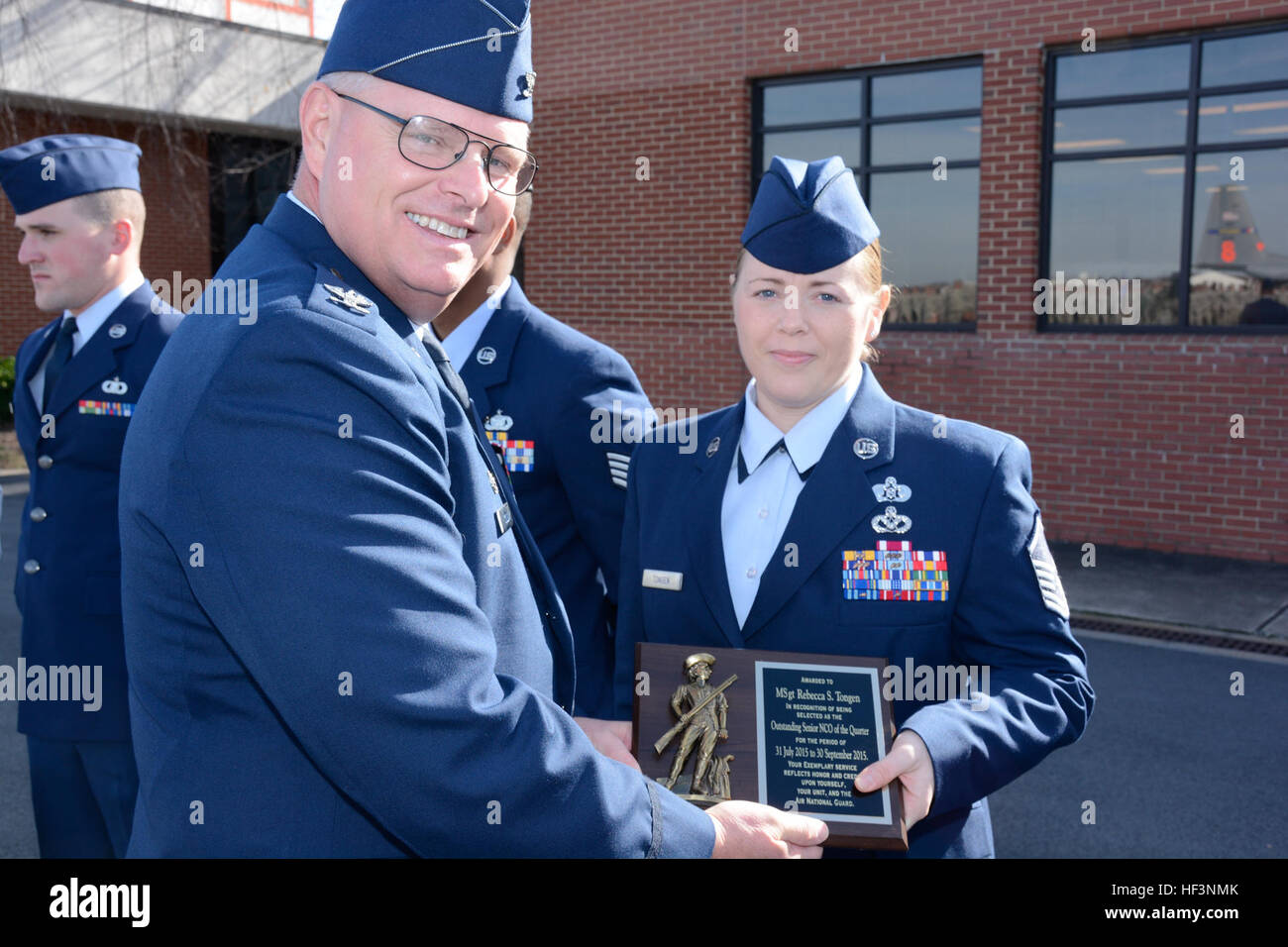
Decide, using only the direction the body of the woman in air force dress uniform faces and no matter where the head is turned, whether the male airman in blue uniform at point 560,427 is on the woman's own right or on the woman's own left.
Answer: on the woman's own right

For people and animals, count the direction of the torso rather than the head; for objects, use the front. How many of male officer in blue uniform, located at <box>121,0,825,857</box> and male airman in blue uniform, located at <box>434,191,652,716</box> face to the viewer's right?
1

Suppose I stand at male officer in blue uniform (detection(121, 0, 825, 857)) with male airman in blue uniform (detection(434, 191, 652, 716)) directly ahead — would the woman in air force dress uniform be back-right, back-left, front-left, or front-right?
front-right

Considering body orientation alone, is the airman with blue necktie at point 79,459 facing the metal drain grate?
no

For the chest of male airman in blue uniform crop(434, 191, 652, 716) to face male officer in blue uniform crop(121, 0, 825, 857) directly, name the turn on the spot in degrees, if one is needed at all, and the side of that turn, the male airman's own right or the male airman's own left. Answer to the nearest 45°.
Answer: approximately 45° to the male airman's own left

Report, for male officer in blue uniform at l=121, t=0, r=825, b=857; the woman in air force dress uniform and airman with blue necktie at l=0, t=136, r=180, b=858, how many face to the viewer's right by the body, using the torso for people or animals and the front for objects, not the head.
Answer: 1

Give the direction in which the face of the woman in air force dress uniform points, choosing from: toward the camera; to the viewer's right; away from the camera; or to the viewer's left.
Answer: toward the camera

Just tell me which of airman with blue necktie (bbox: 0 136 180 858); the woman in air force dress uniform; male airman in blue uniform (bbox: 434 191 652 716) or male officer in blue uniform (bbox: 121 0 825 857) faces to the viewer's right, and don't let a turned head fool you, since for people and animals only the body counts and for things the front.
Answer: male officer in blue uniform (bbox: 121 0 825 857)

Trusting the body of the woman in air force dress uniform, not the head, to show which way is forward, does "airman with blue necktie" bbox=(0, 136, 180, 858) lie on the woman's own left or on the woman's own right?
on the woman's own right

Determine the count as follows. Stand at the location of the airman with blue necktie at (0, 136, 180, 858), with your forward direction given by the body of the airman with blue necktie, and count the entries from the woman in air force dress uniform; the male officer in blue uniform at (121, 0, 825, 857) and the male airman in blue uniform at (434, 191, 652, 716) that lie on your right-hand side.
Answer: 0

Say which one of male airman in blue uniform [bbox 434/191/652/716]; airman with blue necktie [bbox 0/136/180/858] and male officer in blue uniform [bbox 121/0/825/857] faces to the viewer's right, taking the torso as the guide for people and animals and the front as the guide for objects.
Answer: male officer in blue uniform [bbox 121/0/825/857]

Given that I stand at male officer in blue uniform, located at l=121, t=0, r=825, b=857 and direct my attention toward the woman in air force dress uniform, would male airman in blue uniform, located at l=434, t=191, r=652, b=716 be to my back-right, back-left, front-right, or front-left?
front-left

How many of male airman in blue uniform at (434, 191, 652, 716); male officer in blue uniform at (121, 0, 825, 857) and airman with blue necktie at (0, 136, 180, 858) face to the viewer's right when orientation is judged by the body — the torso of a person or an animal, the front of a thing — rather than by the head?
1

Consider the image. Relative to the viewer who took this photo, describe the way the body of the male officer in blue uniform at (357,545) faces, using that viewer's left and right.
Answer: facing to the right of the viewer

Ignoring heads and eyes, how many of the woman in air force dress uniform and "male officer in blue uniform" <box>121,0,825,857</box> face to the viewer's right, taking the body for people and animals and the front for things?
1

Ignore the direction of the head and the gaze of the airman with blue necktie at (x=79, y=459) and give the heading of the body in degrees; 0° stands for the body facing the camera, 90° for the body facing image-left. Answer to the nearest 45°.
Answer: approximately 45°

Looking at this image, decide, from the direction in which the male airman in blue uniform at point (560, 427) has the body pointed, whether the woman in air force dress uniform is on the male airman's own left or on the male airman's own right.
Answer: on the male airman's own left

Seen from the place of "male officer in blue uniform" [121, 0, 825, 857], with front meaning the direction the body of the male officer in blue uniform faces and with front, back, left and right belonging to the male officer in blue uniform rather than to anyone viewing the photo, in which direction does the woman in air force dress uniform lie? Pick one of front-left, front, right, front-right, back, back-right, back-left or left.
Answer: front-left

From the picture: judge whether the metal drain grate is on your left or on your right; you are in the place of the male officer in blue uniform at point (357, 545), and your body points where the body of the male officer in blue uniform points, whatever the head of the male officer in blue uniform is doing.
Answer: on your left

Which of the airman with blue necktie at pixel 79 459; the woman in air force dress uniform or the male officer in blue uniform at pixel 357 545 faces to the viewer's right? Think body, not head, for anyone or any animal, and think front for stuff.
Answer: the male officer in blue uniform
